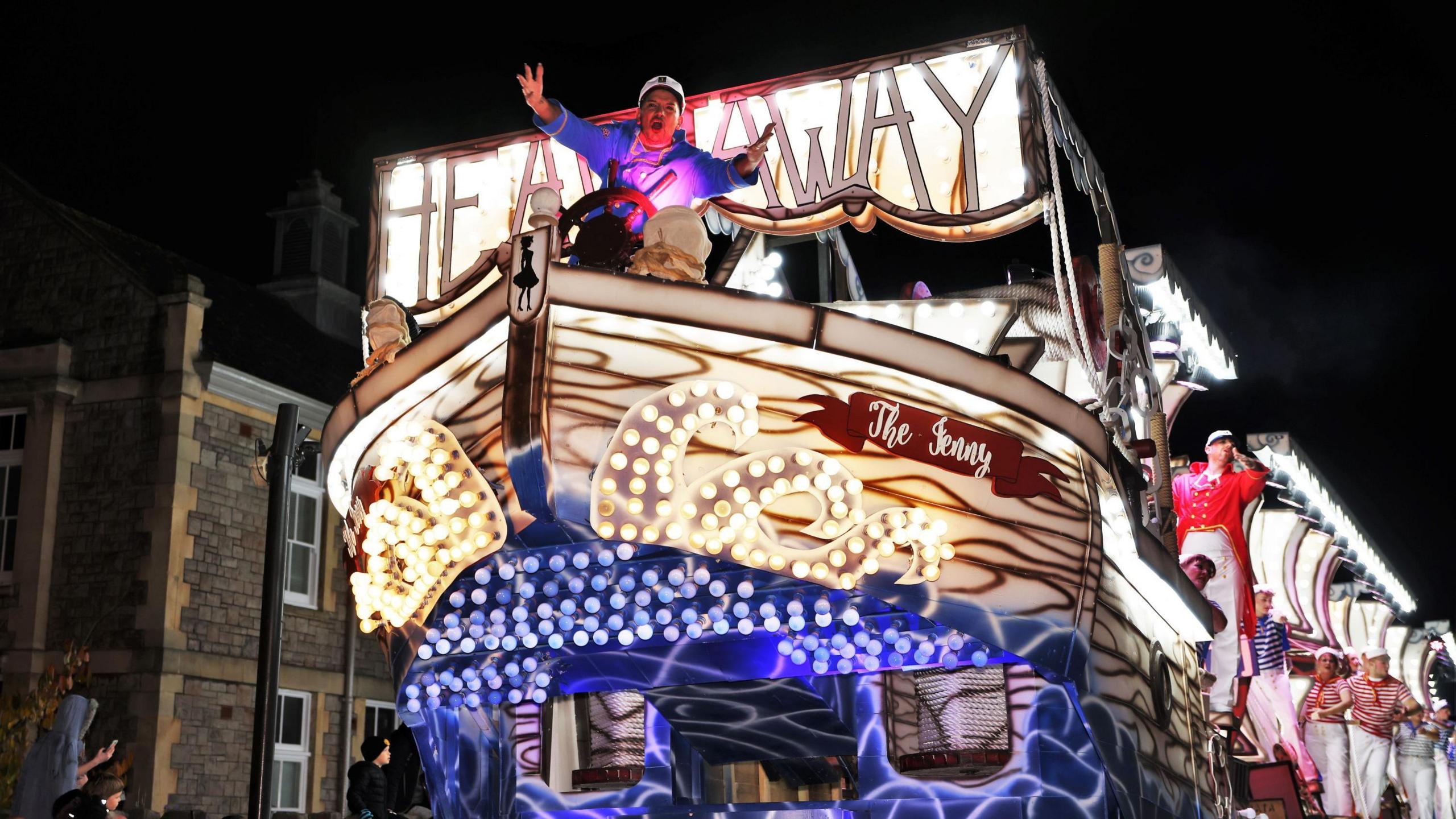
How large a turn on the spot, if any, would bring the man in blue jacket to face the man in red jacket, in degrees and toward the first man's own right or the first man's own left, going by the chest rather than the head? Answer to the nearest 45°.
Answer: approximately 135° to the first man's own left

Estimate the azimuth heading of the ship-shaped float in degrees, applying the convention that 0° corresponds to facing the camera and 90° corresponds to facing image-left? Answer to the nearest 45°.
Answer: approximately 45°

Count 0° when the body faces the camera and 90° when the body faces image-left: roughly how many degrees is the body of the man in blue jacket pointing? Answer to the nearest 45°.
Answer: approximately 0°

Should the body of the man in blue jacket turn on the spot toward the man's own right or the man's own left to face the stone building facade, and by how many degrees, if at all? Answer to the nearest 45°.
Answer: approximately 135° to the man's own right

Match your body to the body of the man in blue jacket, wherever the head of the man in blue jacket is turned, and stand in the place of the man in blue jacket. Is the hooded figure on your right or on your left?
on your right

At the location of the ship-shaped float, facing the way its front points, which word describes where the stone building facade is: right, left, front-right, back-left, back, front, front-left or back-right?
right

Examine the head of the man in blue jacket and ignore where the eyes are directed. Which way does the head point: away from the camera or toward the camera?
toward the camera
